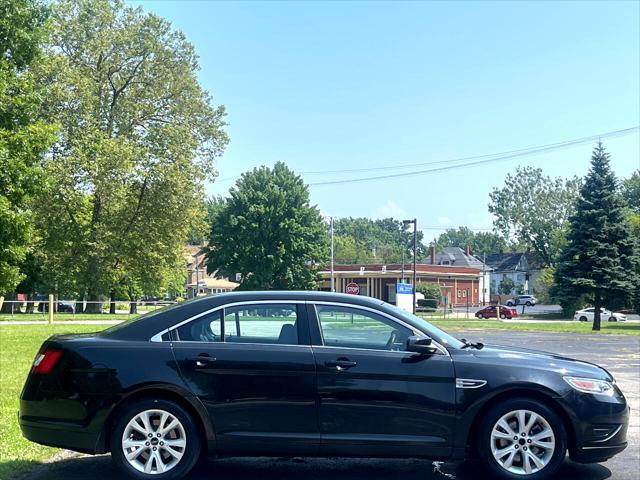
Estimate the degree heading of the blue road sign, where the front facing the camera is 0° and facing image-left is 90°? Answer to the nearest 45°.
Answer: approximately 0°

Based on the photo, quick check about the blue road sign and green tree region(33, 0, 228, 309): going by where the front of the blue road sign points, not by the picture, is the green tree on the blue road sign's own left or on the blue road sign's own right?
on the blue road sign's own right

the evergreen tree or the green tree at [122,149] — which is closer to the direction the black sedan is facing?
the evergreen tree

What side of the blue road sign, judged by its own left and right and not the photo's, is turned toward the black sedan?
front

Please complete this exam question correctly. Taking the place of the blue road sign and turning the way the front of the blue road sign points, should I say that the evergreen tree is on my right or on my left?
on my left

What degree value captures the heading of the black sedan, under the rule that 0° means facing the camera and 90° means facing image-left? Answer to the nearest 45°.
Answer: approximately 270°

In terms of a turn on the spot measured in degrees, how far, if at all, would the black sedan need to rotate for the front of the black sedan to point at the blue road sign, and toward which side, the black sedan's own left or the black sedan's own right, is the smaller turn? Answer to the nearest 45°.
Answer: approximately 90° to the black sedan's own left

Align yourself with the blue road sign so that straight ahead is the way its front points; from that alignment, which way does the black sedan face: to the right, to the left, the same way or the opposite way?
to the left

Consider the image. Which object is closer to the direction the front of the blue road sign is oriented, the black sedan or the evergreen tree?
the black sedan

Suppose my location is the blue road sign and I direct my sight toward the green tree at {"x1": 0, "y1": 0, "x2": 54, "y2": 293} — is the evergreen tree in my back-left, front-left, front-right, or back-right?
back-left

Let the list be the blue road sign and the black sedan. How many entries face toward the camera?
1

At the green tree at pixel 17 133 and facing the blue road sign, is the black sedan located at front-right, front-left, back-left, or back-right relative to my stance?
back-right
